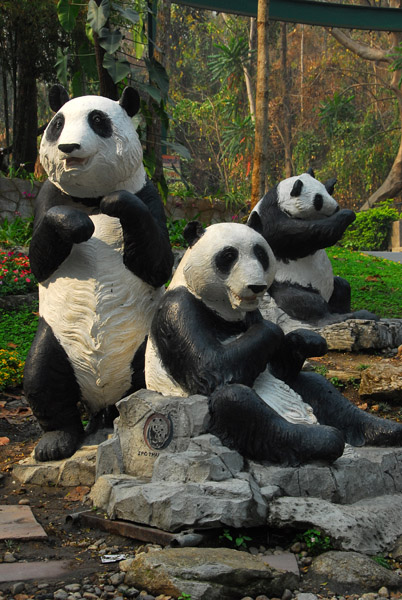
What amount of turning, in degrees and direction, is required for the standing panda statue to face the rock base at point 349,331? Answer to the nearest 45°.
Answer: approximately 180°

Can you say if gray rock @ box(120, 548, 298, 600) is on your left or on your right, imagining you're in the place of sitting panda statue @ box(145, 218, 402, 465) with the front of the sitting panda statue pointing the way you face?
on your right

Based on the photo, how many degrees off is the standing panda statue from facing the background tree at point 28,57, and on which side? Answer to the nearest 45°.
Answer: approximately 135° to its right

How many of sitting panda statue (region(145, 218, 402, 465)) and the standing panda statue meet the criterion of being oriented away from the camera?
0

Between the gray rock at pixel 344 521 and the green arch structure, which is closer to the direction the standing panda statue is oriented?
the gray rock

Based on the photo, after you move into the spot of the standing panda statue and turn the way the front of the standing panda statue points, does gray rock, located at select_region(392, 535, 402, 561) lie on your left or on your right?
on your left

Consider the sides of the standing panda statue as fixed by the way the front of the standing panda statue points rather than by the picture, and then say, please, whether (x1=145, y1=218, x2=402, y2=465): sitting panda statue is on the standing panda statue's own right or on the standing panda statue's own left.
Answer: on the standing panda statue's own left

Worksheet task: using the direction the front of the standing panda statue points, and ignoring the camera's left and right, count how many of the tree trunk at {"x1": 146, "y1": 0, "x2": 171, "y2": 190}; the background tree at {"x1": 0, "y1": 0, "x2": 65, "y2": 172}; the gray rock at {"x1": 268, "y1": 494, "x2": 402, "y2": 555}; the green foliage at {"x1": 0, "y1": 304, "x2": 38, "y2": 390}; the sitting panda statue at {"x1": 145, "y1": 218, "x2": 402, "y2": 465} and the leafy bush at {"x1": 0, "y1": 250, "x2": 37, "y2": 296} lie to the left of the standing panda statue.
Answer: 2

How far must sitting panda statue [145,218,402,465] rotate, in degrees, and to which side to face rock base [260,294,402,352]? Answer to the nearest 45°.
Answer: approximately 135° to its left

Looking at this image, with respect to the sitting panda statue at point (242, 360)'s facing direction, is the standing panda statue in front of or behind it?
behind

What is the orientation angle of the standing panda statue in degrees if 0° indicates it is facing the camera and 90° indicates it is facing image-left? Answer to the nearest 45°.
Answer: approximately 45°

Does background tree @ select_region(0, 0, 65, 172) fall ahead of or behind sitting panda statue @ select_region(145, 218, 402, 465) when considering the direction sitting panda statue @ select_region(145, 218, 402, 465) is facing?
behind

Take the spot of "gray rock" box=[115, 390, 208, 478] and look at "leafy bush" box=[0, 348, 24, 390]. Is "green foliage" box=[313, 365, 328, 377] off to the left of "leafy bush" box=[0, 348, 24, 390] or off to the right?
right

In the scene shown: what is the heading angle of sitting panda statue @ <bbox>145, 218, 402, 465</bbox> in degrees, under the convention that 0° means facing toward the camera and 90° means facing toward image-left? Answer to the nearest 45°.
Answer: approximately 315°

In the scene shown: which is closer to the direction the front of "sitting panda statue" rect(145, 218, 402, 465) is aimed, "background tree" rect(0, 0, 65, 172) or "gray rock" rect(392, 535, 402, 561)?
the gray rock
